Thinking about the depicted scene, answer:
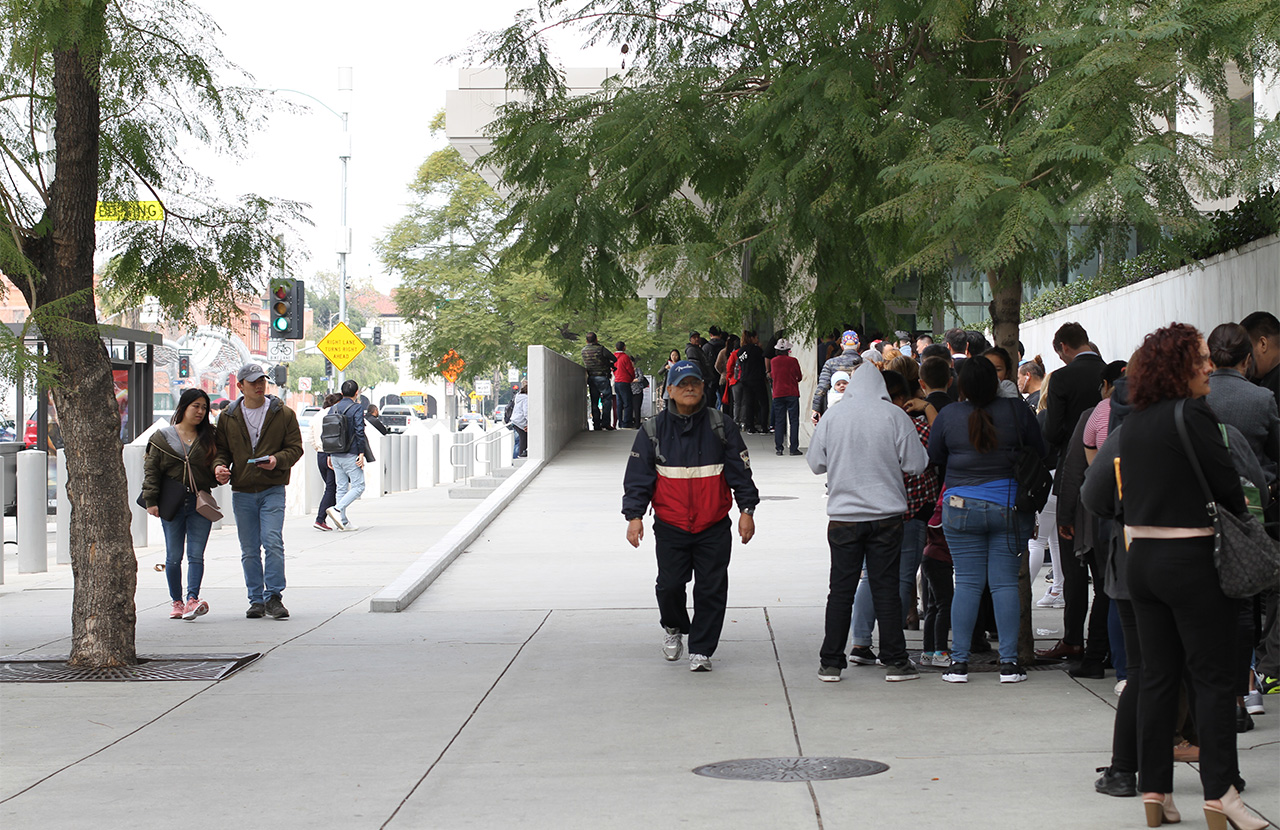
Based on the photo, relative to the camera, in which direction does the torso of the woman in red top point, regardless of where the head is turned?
away from the camera

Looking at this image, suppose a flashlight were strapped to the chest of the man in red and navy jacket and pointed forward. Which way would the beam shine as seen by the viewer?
toward the camera

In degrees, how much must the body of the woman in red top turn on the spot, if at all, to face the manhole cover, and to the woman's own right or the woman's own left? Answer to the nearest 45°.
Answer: approximately 180°

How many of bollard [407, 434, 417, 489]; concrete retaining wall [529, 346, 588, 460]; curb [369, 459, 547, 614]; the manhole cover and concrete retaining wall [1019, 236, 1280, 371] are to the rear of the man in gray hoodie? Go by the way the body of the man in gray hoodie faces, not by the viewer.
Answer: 1

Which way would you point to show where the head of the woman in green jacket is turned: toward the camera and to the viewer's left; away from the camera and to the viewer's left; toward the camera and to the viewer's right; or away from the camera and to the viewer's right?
toward the camera and to the viewer's right

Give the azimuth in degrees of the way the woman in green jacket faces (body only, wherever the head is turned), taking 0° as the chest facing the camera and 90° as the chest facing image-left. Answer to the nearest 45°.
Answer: approximately 0°

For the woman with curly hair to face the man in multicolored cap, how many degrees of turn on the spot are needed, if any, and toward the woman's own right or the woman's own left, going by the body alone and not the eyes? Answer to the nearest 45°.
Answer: approximately 45° to the woman's own left

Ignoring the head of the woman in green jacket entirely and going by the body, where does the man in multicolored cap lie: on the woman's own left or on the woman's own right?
on the woman's own left

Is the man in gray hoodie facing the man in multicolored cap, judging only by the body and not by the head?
yes

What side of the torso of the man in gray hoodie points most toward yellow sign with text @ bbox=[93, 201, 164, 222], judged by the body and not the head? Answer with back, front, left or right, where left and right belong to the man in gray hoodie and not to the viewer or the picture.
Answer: left

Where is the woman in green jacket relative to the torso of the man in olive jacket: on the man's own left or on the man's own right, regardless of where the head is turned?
on the man's own right

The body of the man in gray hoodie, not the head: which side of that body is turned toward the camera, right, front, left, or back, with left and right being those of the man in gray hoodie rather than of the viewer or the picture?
back

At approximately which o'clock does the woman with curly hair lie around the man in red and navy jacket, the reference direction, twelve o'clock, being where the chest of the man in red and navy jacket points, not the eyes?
The woman with curly hair is roughly at 11 o'clock from the man in red and navy jacket.
